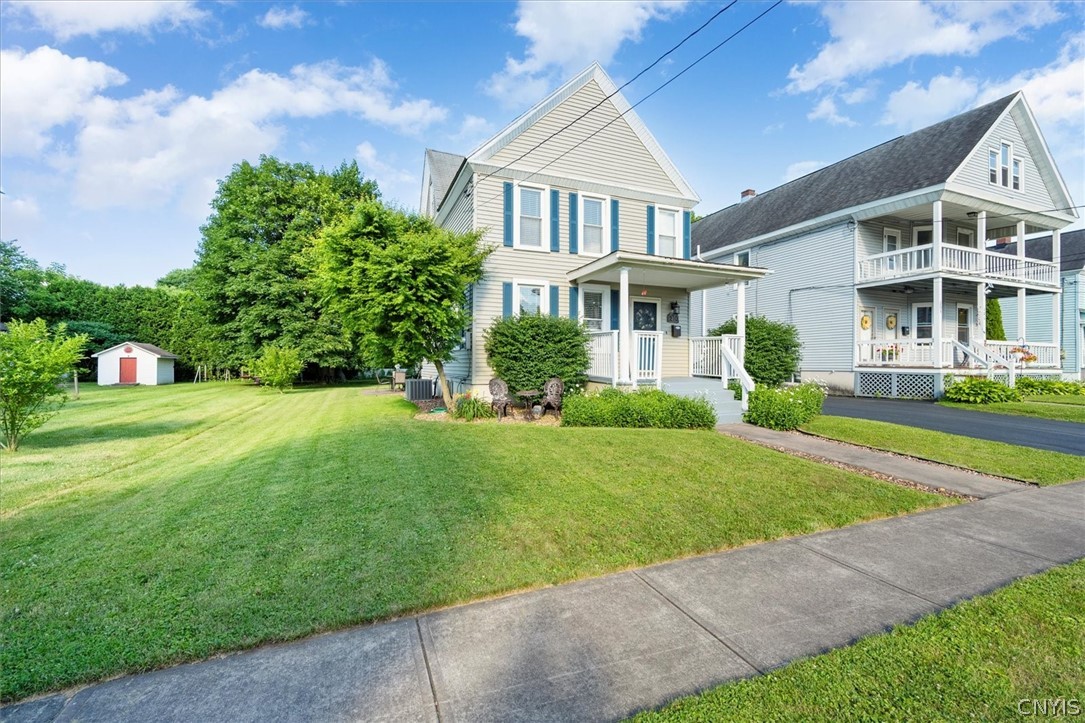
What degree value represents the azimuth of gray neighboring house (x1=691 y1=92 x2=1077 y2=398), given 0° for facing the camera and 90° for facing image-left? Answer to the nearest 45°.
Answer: approximately 315°

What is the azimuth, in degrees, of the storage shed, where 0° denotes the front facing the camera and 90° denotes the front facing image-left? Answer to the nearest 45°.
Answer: approximately 0°

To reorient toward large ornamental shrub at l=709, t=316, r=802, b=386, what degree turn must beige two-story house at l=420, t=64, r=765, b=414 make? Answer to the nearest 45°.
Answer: approximately 45° to its left

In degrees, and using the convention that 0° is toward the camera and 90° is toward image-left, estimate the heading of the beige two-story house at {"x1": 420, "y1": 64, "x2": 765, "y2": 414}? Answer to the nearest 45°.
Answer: approximately 315°

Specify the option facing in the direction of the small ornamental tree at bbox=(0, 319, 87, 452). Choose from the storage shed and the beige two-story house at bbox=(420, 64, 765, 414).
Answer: the storage shed

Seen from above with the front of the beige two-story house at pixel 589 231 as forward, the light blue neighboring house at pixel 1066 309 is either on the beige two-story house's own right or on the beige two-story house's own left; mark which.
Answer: on the beige two-story house's own left

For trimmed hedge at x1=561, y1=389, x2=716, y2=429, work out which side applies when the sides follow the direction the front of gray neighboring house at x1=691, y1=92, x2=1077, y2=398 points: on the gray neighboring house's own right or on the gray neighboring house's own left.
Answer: on the gray neighboring house's own right

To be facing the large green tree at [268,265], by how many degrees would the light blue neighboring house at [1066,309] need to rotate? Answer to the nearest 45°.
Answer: approximately 90° to its right

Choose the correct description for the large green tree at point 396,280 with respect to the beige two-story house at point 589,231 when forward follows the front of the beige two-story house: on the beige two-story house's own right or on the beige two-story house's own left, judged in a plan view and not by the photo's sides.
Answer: on the beige two-story house's own right

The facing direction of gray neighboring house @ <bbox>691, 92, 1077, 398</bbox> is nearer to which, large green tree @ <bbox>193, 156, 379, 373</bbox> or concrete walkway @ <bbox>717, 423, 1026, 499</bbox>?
the concrete walkway
